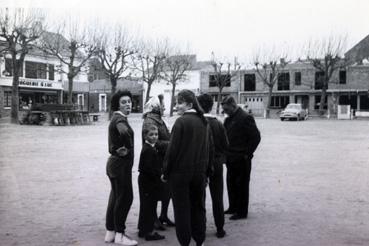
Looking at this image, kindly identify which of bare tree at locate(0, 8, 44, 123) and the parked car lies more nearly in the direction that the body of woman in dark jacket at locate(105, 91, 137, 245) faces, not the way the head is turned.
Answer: the parked car

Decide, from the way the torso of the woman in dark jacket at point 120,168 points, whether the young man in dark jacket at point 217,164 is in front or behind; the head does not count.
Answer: in front

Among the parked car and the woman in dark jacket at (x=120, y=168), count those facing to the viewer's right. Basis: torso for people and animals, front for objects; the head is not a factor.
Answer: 1

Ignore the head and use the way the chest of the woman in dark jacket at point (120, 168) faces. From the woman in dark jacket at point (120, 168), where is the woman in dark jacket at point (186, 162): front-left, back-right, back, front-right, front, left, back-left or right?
front-right

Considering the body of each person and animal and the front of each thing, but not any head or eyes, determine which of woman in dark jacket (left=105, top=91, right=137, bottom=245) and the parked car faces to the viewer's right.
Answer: the woman in dark jacket

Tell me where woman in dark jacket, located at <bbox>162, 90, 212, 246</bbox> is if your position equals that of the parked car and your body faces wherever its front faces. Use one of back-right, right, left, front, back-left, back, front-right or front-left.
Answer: front-left

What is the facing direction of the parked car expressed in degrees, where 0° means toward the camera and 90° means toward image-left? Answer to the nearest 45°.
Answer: approximately 45°

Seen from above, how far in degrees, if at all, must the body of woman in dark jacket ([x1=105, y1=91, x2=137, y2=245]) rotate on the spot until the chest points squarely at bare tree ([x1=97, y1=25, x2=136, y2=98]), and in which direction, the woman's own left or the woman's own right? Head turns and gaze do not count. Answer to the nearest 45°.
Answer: approximately 90° to the woman's own left

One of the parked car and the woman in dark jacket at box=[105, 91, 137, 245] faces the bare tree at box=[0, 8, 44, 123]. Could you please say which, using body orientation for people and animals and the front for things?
the parked car

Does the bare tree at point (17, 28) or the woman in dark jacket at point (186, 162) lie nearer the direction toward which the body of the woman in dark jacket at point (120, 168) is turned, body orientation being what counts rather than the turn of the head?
the woman in dark jacket

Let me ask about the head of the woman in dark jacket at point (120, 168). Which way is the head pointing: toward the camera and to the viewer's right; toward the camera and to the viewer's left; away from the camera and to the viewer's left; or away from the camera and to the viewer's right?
toward the camera and to the viewer's right

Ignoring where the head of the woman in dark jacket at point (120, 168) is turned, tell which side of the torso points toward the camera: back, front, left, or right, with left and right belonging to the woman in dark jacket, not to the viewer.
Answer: right

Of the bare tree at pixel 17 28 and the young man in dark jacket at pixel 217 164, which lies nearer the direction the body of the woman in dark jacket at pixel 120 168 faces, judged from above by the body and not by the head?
the young man in dark jacket

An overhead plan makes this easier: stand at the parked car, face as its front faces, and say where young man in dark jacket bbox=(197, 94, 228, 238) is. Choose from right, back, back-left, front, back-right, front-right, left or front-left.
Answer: front-left

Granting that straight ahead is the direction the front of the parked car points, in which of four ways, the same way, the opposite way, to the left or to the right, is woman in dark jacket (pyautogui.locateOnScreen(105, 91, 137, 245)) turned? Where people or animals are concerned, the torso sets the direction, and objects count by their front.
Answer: the opposite way
